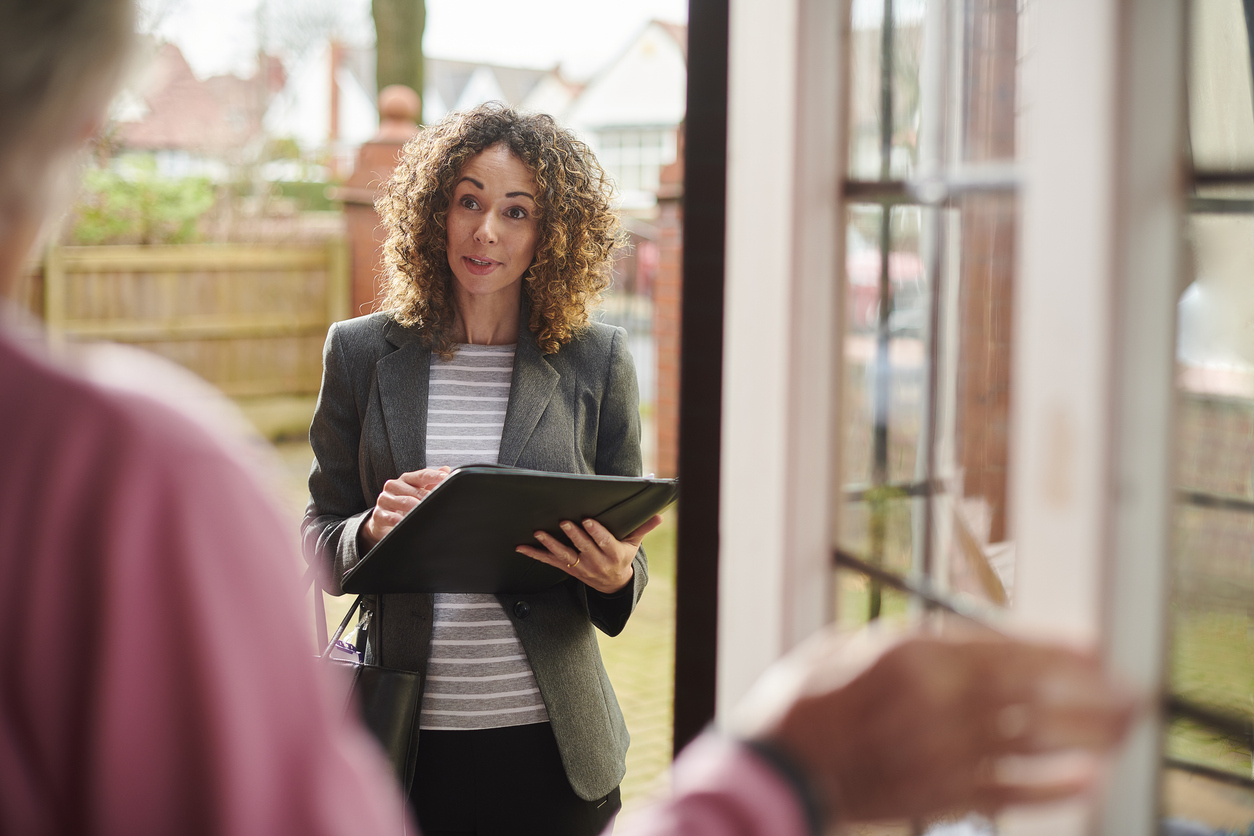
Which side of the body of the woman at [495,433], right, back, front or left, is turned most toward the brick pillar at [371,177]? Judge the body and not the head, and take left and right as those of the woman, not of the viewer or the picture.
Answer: back

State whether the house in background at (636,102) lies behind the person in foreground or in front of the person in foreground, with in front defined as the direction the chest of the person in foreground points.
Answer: in front

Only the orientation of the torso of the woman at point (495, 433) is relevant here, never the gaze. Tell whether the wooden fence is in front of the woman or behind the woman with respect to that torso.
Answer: behind

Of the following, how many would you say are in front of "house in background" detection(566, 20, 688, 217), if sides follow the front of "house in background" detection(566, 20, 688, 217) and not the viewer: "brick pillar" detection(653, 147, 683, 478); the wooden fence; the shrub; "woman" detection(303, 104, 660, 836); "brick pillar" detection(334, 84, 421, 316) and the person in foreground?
6

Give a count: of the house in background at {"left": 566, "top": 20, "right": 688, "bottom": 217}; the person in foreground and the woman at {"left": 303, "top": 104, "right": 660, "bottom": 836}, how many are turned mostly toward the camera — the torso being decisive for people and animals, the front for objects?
2

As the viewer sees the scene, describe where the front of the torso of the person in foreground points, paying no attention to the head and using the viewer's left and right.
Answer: facing away from the viewer and to the right of the viewer

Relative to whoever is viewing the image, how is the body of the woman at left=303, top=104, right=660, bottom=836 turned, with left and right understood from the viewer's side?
facing the viewer

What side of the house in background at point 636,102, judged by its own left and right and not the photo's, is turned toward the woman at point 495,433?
front

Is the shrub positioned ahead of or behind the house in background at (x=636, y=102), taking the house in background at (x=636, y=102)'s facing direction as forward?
ahead

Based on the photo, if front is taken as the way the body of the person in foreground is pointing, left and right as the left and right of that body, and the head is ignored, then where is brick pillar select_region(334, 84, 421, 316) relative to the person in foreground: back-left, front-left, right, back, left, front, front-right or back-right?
front-left

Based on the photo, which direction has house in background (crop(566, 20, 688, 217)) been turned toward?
toward the camera

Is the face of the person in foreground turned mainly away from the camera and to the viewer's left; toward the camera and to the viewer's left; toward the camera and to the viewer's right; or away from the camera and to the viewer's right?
away from the camera and to the viewer's right

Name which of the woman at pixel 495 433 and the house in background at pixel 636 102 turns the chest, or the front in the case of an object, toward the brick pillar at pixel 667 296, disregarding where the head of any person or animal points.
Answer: the house in background
